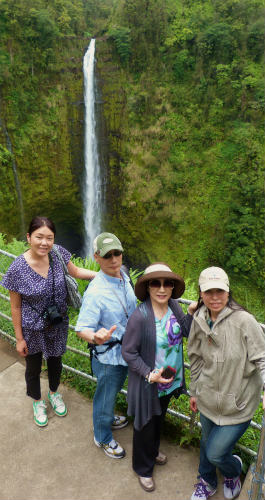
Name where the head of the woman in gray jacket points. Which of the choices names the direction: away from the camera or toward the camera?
toward the camera

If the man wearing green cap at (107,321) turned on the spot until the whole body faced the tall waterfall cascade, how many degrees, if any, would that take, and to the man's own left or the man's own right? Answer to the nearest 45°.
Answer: approximately 135° to the man's own left

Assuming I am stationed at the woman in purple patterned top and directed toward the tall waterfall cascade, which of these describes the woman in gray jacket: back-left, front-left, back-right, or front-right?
back-right

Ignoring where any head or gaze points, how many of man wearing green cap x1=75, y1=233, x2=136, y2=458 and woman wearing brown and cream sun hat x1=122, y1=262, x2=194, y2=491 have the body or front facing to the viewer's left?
0

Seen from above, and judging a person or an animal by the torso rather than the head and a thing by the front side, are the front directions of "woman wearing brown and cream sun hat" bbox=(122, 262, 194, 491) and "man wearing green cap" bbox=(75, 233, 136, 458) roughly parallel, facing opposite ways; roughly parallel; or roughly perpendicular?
roughly parallel

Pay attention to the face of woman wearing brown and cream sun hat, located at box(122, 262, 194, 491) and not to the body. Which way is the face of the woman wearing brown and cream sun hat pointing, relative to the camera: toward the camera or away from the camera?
toward the camera

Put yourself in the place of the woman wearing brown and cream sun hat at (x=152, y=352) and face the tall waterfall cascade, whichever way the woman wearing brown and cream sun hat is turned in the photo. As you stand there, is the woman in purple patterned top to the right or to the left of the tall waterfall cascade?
left

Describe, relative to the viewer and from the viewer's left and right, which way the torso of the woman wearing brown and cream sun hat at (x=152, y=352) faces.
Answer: facing the viewer and to the right of the viewer

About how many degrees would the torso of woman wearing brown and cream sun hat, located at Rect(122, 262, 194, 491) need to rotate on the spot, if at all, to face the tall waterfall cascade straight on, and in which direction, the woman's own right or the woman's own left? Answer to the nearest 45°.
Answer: approximately 135° to the woman's own left
